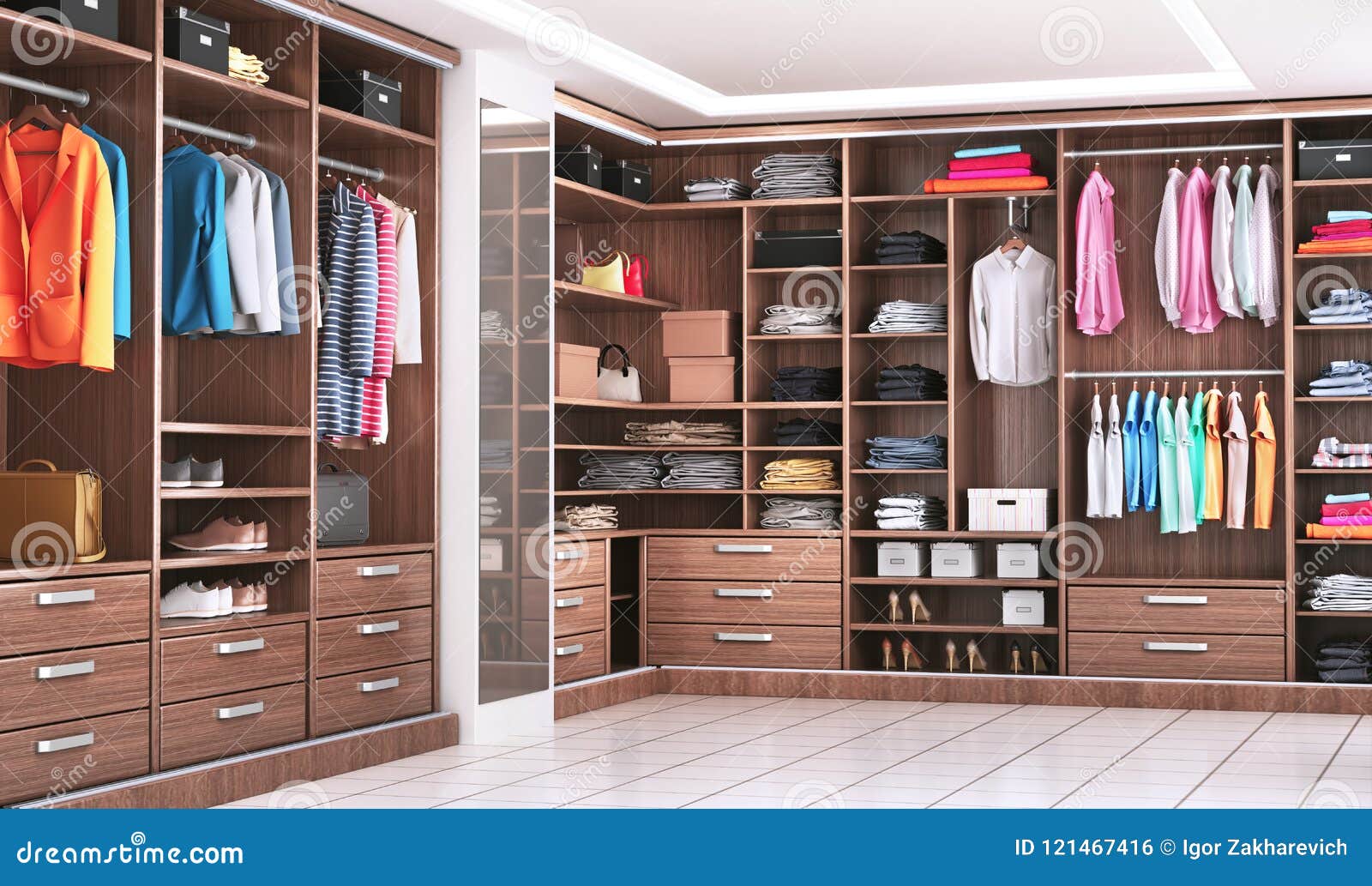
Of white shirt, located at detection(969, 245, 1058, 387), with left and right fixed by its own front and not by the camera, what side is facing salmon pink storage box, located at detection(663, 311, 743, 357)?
right

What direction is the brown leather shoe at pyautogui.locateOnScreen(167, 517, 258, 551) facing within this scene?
to the viewer's left

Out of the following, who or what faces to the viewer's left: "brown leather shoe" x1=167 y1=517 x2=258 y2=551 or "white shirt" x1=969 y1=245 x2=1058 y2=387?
the brown leather shoe

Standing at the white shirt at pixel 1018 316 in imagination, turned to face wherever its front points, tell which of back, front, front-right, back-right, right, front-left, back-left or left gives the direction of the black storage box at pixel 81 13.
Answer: front-right

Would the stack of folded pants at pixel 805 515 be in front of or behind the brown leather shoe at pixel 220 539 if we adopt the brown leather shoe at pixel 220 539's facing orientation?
behind

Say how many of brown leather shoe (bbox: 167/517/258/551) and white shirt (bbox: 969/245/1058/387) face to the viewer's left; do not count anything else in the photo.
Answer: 1

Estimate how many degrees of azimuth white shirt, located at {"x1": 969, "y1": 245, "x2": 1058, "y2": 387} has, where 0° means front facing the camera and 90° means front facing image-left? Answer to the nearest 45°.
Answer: approximately 0°

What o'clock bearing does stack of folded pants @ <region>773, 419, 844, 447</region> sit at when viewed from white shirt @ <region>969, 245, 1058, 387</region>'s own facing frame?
The stack of folded pants is roughly at 3 o'clock from the white shirt.

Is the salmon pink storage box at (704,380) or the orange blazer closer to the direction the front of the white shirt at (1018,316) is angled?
the orange blazer

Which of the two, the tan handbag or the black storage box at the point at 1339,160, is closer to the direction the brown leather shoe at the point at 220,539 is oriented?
the tan handbag

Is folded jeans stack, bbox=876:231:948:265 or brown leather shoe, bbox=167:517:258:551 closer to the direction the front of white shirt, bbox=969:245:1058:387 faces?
the brown leather shoe
